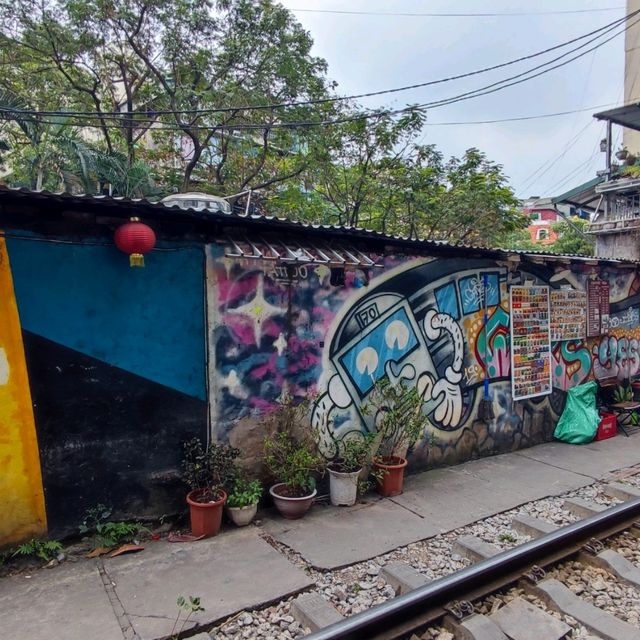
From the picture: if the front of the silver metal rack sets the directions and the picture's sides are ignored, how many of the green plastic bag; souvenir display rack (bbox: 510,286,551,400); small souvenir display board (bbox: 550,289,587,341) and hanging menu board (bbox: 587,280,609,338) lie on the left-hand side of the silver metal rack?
4

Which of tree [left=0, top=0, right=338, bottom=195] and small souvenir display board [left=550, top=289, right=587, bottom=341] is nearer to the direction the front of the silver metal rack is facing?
the small souvenir display board

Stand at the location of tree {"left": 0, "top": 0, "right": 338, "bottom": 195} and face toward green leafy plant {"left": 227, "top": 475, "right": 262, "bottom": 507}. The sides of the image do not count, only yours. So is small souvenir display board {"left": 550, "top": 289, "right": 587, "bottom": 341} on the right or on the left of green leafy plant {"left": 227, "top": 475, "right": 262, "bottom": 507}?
left

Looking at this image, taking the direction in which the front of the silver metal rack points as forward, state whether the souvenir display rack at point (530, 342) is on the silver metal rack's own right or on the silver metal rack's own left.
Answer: on the silver metal rack's own left

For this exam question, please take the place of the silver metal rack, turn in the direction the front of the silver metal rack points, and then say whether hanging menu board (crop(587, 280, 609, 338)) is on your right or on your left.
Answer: on your left

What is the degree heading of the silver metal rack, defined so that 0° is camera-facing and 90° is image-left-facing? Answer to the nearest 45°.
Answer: approximately 315°

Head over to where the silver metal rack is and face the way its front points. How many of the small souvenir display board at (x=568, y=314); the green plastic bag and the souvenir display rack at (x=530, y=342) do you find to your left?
3
